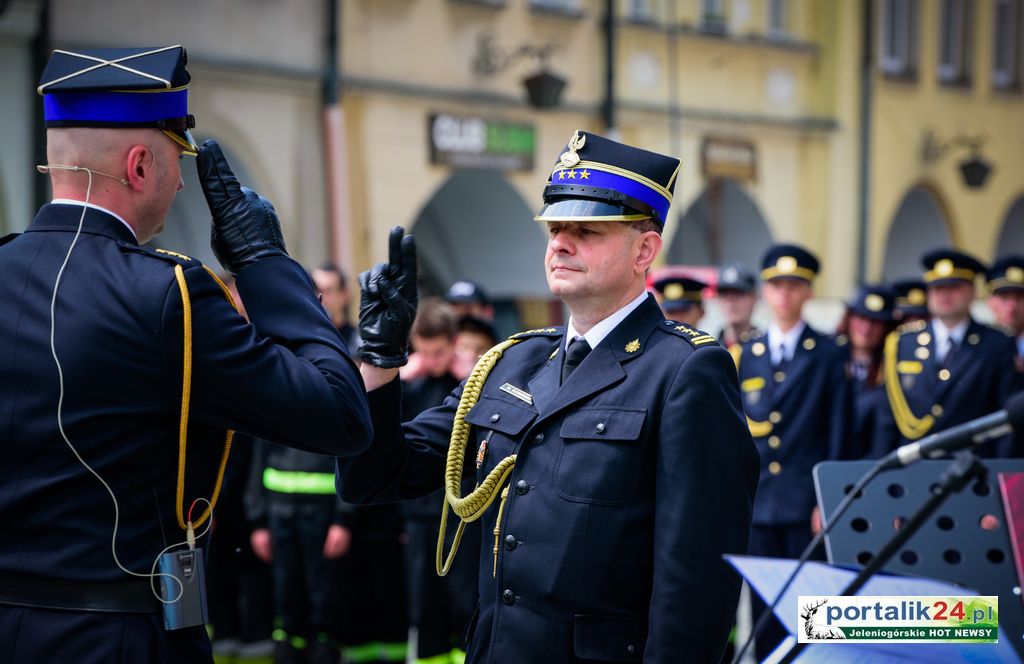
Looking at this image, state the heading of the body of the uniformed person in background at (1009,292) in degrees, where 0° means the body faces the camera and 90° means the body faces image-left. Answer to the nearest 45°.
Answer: approximately 0°

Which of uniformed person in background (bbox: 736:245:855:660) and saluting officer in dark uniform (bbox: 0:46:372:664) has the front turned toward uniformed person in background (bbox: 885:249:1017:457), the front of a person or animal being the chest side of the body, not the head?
the saluting officer in dark uniform

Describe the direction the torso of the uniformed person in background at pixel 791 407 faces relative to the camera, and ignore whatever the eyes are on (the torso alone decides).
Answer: toward the camera

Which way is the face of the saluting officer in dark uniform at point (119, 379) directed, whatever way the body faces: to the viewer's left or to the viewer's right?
to the viewer's right

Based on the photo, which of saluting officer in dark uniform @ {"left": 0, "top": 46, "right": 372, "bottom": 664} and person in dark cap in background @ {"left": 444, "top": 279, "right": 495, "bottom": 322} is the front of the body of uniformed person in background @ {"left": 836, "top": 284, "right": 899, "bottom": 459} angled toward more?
the saluting officer in dark uniform

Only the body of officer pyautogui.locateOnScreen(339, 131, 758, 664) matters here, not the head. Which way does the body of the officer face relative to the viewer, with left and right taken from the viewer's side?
facing the viewer and to the left of the viewer

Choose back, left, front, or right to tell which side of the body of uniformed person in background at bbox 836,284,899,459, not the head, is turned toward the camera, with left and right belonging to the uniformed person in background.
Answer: front

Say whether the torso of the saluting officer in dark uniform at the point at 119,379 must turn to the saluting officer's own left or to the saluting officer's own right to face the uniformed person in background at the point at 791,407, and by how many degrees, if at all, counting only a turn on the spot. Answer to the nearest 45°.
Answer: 0° — they already face them

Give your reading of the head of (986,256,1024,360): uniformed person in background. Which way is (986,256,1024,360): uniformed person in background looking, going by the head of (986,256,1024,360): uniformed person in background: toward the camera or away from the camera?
toward the camera

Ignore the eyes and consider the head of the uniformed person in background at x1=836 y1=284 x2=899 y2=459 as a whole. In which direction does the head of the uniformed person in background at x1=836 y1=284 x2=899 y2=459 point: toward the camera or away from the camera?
toward the camera

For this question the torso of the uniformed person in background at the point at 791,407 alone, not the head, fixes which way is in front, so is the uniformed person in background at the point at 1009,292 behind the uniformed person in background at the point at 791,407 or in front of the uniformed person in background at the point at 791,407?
behind

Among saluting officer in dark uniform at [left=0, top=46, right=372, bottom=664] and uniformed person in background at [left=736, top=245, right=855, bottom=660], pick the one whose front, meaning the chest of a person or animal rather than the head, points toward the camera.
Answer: the uniformed person in background

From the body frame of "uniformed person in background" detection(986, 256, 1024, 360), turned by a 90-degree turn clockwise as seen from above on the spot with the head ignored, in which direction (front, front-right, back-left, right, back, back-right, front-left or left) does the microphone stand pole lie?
left

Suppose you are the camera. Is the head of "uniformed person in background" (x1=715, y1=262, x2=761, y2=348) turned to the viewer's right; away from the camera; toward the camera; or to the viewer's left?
toward the camera

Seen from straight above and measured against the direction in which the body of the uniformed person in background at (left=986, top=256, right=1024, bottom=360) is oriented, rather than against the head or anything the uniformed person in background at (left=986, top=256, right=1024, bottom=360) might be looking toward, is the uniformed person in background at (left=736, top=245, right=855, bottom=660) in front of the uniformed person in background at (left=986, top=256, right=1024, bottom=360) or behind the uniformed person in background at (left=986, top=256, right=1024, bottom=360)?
in front

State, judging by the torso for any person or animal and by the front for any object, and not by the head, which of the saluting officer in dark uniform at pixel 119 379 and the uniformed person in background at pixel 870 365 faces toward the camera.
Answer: the uniformed person in background

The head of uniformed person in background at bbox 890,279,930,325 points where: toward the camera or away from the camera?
toward the camera

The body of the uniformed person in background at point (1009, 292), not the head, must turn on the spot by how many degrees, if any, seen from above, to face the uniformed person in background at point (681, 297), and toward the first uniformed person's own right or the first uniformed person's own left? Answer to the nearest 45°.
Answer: approximately 45° to the first uniformed person's own right

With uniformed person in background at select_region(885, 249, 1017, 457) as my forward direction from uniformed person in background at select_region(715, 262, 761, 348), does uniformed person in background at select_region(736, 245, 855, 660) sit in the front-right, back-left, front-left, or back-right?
front-right
